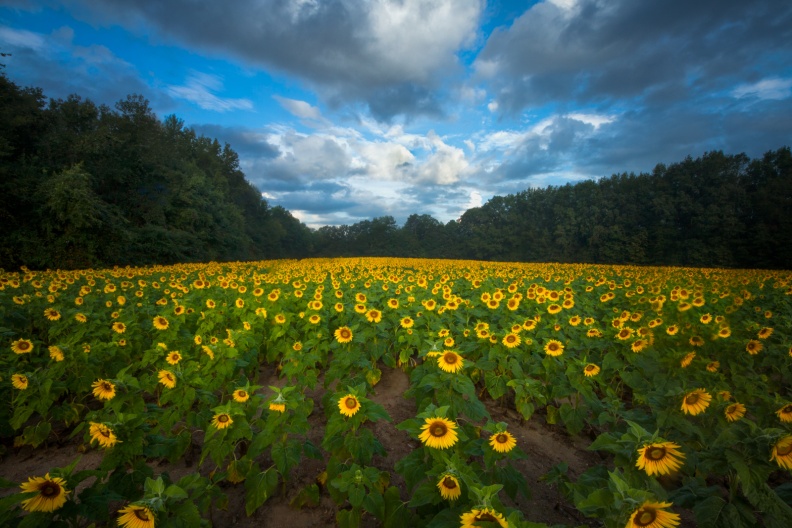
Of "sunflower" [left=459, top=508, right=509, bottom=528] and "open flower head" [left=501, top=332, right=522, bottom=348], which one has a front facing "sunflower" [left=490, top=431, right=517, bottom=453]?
the open flower head

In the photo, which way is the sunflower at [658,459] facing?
toward the camera

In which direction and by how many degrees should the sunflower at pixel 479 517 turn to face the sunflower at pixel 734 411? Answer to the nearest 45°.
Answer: approximately 135° to its left

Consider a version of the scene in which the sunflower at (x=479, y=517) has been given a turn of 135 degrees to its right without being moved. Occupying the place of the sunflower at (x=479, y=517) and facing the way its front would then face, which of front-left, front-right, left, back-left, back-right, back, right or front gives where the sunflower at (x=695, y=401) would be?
right

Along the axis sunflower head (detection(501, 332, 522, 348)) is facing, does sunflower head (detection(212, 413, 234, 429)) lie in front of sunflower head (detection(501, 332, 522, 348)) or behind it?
in front

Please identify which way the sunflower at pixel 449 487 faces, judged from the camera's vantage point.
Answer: facing the viewer

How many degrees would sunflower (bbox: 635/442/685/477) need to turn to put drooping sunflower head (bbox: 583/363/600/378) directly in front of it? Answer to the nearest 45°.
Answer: approximately 180°

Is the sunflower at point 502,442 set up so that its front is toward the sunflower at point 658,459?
no

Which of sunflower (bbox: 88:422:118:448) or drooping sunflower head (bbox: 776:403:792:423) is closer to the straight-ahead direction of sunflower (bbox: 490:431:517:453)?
the sunflower

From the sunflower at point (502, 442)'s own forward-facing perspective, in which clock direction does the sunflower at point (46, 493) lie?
the sunflower at point (46, 493) is roughly at 2 o'clock from the sunflower at point (502, 442).

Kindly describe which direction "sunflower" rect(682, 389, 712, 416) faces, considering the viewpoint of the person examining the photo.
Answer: facing the viewer and to the left of the viewer

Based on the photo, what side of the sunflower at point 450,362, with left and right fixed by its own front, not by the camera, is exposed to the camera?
front

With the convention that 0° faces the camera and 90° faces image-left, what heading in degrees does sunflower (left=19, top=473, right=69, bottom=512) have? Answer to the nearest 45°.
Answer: approximately 0°

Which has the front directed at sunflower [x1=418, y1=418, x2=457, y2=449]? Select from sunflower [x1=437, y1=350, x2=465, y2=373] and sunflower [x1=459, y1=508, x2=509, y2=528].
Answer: sunflower [x1=437, y1=350, x2=465, y2=373]

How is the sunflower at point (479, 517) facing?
toward the camera

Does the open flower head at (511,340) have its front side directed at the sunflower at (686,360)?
no
